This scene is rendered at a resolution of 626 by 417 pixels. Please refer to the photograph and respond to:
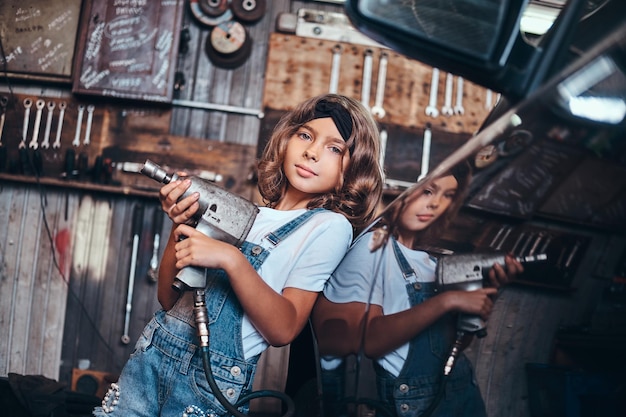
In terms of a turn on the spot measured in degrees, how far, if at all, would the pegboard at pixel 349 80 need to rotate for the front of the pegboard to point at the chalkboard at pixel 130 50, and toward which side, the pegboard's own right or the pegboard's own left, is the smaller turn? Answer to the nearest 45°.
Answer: approximately 90° to the pegboard's own right

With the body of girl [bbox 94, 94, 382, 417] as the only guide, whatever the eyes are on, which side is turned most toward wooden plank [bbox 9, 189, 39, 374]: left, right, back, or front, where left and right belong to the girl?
right

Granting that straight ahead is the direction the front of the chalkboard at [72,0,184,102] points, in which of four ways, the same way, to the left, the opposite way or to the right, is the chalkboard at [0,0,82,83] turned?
the same way

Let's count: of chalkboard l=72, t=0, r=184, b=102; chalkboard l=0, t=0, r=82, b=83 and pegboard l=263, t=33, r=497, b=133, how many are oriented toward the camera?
3

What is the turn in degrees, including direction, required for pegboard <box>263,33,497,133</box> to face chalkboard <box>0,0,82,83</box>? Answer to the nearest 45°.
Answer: approximately 90° to its right

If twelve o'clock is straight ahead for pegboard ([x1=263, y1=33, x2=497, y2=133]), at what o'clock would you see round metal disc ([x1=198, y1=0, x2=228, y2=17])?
The round metal disc is roughly at 3 o'clock from the pegboard.

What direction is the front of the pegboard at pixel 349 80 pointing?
toward the camera

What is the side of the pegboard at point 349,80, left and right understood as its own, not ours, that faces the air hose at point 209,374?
front

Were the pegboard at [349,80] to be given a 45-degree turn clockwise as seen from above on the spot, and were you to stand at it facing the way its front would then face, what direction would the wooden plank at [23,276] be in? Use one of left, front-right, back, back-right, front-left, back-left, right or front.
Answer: front-right

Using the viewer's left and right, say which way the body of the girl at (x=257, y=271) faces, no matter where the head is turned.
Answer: facing the viewer and to the left of the viewer

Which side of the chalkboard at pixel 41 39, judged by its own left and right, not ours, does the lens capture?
front

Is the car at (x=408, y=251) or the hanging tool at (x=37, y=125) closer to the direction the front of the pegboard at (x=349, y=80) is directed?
the car
